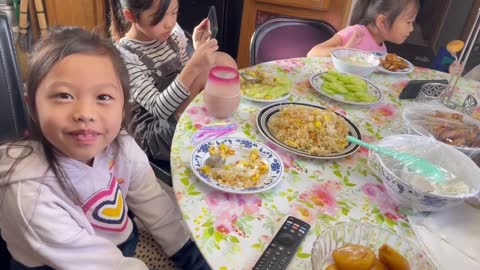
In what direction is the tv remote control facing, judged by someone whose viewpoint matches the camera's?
facing away from the viewer and to the right of the viewer

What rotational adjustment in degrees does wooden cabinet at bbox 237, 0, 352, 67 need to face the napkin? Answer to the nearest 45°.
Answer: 0° — it already faces it

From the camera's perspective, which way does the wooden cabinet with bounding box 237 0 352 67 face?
toward the camera

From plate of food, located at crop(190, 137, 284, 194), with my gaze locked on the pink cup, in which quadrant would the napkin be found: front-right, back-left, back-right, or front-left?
back-right

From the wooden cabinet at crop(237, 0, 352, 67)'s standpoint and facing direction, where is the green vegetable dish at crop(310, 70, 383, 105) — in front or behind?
in front

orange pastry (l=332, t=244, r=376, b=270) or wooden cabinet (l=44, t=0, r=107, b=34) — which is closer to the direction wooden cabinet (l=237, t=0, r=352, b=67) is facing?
the orange pastry
